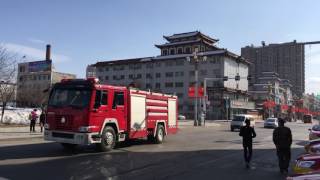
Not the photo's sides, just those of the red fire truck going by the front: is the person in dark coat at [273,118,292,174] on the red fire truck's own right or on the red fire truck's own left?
on the red fire truck's own left

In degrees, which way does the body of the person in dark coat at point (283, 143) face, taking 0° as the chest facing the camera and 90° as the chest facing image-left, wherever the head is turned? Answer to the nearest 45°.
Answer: approximately 180°

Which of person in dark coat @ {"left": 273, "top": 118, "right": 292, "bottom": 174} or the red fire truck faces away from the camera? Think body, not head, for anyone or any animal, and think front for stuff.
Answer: the person in dark coat

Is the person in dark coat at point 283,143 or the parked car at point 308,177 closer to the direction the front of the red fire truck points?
the parked car

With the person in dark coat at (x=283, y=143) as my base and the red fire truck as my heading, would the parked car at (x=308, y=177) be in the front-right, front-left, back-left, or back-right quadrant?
back-left

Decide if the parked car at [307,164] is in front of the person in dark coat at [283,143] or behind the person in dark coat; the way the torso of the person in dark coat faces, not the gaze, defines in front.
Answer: behind

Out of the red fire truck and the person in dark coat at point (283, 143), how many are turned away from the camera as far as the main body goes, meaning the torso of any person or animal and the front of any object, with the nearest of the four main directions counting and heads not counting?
1

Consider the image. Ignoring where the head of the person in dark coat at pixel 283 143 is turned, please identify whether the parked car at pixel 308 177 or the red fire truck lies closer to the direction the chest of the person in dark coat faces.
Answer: the red fire truck

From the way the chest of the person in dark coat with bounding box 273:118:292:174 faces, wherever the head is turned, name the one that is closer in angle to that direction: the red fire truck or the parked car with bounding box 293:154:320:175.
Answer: the red fire truck

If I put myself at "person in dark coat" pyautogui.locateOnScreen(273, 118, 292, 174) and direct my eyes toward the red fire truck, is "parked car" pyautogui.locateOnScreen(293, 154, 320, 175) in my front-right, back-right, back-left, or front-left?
back-left

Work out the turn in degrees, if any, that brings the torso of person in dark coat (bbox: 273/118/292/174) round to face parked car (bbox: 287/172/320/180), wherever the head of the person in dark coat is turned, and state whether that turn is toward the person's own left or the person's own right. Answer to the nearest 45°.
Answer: approximately 180°

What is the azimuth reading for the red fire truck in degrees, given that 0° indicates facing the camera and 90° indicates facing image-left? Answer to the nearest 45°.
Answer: approximately 45°
